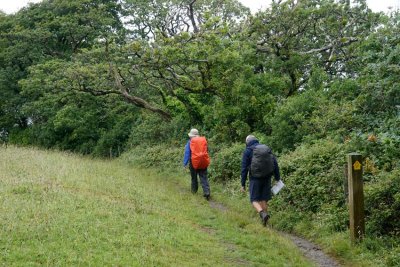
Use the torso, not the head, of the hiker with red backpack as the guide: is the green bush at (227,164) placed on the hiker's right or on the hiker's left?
on the hiker's right

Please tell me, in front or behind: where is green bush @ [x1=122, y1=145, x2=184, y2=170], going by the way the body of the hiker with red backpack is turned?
in front

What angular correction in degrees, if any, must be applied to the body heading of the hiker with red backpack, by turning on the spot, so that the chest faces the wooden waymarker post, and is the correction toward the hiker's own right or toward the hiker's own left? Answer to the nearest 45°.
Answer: approximately 180°

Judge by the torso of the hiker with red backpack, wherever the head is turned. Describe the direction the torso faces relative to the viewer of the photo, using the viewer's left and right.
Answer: facing away from the viewer and to the left of the viewer

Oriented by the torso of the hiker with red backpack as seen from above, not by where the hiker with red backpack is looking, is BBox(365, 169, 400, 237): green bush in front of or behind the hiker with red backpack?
behind
